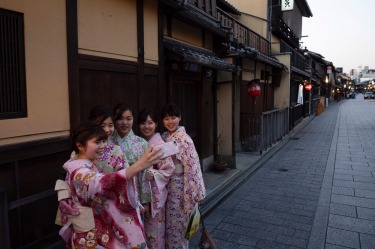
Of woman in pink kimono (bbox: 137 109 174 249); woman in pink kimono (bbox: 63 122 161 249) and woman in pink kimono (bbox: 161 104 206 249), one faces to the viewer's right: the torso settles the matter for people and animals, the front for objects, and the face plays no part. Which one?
woman in pink kimono (bbox: 63 122 161 249)

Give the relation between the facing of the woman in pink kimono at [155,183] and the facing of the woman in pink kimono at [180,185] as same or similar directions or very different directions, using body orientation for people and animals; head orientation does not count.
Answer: same or similar directions

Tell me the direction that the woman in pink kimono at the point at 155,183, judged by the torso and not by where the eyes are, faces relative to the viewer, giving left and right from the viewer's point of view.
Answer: facing the viewer and to the left of the viewer

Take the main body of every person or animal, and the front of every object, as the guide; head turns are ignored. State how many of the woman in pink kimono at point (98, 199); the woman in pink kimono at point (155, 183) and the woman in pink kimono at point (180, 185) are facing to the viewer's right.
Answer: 1

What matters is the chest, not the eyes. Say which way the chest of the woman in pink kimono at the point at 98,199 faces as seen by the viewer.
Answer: to the viewer's right

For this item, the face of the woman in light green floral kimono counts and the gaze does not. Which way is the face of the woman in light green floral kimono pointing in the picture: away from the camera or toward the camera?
toward the camera

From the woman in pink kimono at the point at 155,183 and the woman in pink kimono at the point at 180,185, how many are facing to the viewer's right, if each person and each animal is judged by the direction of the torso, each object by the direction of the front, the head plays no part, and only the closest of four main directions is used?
0

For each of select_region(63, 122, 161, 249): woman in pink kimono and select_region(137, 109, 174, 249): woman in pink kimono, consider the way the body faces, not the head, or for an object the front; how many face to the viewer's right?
1

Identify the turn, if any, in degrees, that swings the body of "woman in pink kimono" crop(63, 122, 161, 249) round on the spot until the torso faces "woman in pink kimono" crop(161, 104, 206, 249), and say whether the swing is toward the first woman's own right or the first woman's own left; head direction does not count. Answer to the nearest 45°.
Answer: approximately 45° to the first woman's own left
